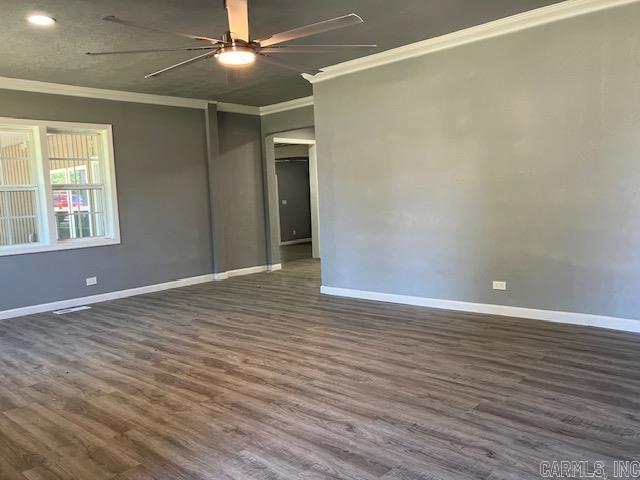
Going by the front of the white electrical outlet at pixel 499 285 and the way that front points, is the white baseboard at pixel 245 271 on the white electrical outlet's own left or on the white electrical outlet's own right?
on the white electrical outlet's own right

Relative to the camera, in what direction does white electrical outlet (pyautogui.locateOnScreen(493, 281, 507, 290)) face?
facing the viewer

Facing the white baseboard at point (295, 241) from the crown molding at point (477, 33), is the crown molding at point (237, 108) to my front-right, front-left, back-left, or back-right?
front-left

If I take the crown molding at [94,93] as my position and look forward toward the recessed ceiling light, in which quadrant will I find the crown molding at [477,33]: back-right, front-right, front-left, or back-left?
front-left

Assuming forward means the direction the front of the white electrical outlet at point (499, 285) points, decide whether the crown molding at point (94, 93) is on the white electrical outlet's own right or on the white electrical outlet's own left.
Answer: on the white electrical outlet's own right

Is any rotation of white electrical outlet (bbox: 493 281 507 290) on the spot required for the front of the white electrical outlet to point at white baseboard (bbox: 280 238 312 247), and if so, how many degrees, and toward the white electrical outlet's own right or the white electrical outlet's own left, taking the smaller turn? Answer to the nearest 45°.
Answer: approximately 135° to the white electrical outlet's own right

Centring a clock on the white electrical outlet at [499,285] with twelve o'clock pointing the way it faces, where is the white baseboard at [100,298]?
The white baseboard is roughly at 3 o'clock from the white electrical outlet.
